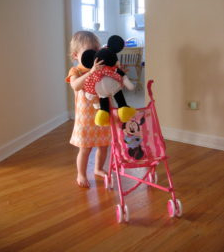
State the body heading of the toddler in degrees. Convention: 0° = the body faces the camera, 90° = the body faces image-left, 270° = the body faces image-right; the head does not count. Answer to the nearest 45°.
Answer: approximately 315°

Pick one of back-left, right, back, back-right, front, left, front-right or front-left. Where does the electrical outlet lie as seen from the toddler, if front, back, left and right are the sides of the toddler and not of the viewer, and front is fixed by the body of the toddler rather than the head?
left
